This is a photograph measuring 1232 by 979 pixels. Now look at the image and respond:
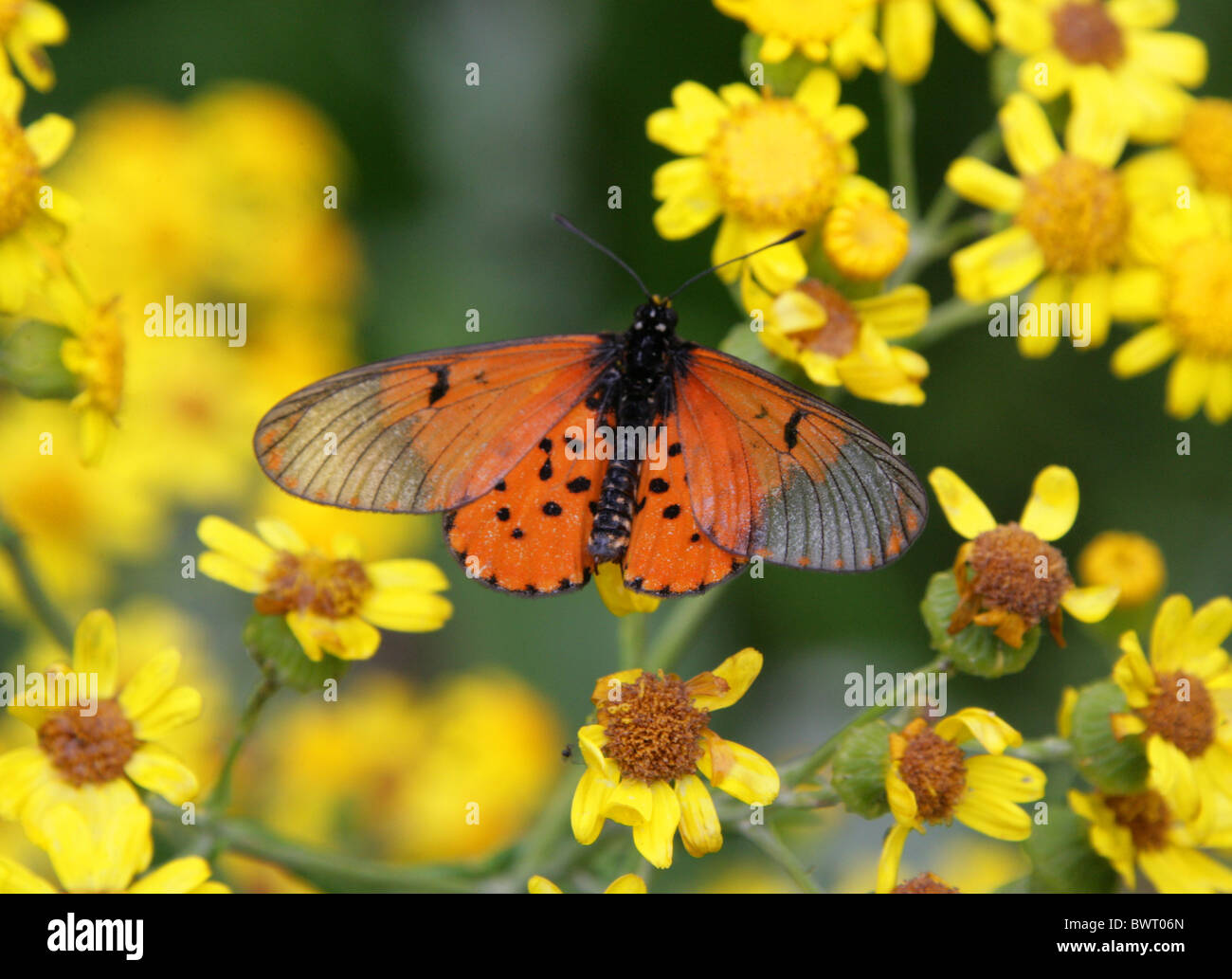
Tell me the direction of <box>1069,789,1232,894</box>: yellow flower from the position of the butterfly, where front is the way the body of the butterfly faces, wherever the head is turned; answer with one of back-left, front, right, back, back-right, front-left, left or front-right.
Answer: right

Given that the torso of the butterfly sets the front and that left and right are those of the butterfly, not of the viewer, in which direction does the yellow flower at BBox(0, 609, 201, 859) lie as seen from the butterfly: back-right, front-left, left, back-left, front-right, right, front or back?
left

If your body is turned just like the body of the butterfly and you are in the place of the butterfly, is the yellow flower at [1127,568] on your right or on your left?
on your right

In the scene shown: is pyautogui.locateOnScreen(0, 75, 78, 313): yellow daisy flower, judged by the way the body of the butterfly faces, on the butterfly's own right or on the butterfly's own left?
on the butterfly's own left

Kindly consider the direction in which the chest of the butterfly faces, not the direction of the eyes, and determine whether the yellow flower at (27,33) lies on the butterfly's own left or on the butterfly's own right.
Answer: on the butterfly's own left

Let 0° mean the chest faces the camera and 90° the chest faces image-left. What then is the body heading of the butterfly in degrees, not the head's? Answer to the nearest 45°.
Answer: approximately 180°

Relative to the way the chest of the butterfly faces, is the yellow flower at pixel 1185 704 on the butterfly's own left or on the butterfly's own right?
on the butterfly's own right

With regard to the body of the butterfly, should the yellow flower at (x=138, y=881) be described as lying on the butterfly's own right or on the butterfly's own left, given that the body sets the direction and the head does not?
on the butterfly's own left

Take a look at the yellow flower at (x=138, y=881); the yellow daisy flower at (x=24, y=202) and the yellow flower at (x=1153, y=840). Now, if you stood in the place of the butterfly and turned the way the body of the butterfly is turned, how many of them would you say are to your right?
1

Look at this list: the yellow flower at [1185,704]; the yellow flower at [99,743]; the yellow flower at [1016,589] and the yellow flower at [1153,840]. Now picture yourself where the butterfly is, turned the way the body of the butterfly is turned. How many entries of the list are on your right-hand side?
3
